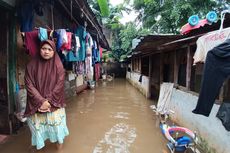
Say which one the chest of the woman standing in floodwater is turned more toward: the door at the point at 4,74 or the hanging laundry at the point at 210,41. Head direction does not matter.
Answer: the hanging laundry

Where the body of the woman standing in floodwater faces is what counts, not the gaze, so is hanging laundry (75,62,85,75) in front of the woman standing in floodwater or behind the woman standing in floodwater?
behind

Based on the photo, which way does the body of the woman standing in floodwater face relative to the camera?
toward the camera

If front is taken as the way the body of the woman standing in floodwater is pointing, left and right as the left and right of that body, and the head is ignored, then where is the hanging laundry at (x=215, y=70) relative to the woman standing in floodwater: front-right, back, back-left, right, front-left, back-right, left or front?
front-left

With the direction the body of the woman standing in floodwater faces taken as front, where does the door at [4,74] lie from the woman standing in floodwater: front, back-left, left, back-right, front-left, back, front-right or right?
back-right

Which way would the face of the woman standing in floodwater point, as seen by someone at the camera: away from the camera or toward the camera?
toward the camera

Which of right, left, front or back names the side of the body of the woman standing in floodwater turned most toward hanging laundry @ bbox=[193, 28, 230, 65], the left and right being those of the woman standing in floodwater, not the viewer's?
left

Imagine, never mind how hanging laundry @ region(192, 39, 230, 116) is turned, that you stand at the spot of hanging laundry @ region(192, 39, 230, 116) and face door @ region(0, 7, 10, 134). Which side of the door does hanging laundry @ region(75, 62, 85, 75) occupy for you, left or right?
right
